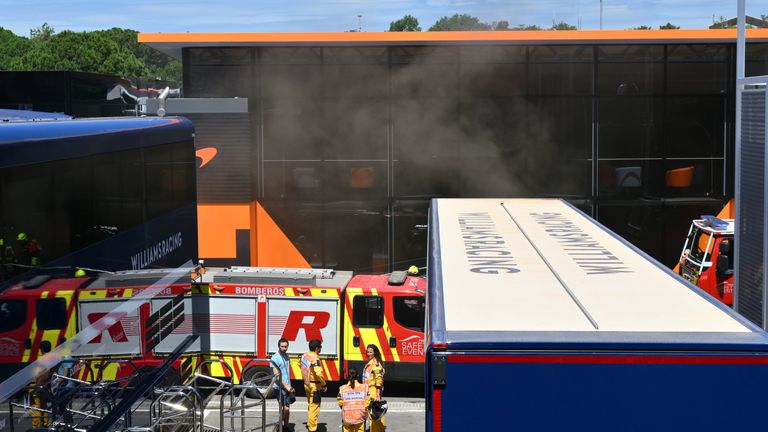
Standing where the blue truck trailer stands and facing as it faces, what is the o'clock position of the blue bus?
The blue bus is roughly at 10 o'clock from the blue truck trailer.

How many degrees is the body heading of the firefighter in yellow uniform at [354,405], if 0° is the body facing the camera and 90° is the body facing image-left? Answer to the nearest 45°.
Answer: approximately 180°

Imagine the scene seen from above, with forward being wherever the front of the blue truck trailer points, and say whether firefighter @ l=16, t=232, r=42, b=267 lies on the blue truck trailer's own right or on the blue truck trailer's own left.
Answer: on the blue truck trailer's own left

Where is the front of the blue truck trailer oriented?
away from the camera

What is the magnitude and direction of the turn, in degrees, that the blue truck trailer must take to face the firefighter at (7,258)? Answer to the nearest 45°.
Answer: approximately 90° to its left
